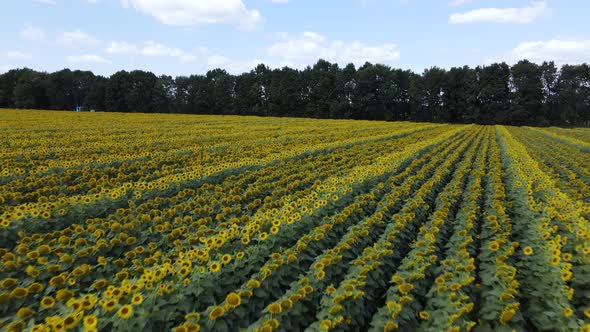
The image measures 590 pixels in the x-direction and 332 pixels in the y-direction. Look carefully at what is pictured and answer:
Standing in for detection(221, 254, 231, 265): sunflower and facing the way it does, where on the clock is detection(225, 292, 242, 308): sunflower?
detection(225, 292, 242, 308): sunflower is roughly at 12 o'clock from detection(221, 254, 231, 265): sunflower.

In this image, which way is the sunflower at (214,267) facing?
toward the camera

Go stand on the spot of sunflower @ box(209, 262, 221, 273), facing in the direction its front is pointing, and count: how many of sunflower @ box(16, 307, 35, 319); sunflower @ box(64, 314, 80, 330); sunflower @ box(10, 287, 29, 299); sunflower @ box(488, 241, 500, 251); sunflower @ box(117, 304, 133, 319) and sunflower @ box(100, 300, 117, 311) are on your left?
1

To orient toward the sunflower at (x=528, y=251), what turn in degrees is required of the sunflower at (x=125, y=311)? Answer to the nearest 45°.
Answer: approximately 90° to its left

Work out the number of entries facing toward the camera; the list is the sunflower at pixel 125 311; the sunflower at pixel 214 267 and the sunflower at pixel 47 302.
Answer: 3

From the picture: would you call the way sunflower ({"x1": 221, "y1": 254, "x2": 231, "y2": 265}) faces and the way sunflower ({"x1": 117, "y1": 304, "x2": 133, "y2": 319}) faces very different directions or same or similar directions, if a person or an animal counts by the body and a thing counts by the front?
same or similar directions

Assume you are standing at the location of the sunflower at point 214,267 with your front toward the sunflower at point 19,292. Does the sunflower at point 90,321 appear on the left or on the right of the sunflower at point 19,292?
left

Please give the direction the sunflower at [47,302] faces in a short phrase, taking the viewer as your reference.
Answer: facing the viewer

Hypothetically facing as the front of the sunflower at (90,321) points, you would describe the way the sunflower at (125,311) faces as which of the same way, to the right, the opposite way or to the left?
the same way

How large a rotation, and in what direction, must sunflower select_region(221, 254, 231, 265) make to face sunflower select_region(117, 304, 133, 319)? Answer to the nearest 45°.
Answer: approximately 45° to its right

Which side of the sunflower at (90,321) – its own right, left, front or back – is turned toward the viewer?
front

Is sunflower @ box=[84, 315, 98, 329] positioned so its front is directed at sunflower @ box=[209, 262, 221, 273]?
no

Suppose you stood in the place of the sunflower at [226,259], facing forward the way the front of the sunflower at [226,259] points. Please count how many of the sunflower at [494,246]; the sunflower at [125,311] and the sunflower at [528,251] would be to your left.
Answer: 2

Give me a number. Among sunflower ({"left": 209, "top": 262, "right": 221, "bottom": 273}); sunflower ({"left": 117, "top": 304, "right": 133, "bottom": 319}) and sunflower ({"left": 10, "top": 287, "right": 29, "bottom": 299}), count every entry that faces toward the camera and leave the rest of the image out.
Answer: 3

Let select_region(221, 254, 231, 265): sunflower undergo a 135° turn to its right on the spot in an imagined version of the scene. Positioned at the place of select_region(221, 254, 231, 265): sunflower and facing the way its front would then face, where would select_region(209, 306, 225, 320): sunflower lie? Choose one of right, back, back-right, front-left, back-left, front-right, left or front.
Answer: back-left

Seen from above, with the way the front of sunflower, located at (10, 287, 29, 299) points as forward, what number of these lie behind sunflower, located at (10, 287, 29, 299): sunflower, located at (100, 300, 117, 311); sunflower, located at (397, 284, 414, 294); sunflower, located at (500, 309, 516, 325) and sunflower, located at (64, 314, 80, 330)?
0

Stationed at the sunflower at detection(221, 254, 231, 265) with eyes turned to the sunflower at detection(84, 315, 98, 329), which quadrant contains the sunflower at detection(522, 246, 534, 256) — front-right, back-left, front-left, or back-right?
back-left
